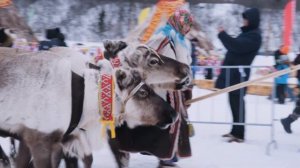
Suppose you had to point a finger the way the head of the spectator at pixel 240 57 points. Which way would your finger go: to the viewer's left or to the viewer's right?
to the viewer's left

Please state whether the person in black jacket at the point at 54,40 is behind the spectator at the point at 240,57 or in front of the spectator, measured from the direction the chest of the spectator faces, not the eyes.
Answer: in front

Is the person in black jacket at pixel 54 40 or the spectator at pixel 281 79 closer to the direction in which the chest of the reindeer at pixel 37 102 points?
the spectator

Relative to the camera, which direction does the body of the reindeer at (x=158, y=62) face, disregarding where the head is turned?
to the viewer's right

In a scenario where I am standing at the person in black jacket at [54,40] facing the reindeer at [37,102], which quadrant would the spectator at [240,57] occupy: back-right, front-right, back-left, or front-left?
front-left

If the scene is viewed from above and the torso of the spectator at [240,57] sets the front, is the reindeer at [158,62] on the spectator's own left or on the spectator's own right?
on the spectator's own left

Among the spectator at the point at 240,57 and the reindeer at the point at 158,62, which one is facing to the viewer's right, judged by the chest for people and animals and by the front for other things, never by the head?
the reindeer

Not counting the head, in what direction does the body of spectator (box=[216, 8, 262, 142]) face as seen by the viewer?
to the viewer's left

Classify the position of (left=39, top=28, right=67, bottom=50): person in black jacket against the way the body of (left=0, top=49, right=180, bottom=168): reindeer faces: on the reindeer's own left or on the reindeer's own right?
on the reindeer's own left

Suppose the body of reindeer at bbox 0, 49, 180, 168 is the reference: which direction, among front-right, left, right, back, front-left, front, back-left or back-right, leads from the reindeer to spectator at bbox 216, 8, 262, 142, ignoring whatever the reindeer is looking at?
front-left

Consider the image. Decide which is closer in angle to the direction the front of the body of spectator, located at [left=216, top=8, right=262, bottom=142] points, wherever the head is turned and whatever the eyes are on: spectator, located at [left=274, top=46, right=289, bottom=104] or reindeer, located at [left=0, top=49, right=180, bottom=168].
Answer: the reindeer

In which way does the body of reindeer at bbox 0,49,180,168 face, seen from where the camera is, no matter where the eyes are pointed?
to the viewer's right
